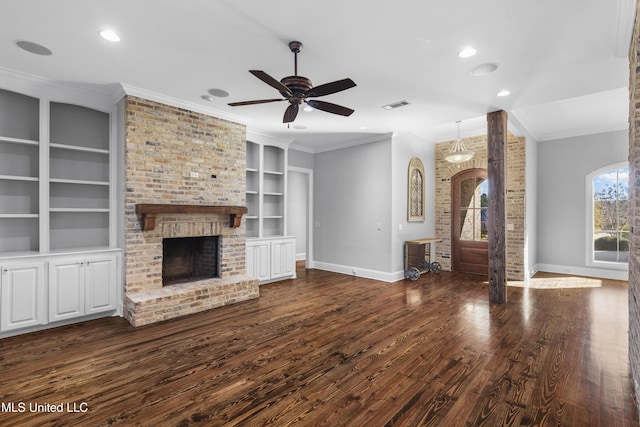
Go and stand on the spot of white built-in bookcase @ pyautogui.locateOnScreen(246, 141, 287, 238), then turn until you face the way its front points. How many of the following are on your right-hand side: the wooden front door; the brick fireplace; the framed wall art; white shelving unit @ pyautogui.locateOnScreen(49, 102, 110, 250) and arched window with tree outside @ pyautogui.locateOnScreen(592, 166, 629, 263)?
2

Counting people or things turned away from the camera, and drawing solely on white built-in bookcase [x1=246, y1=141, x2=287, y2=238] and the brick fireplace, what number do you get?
0

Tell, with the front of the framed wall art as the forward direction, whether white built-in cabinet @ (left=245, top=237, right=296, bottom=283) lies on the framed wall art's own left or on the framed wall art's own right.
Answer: on the framed wall art's own right

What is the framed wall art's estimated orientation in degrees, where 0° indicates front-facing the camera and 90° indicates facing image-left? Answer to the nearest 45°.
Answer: approximately 315°

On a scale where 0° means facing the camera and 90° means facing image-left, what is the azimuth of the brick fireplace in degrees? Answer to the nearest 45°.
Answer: approximately 315°

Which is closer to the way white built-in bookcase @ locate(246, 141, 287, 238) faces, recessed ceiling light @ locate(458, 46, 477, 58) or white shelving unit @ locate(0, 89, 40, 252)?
the recessed ceiling light

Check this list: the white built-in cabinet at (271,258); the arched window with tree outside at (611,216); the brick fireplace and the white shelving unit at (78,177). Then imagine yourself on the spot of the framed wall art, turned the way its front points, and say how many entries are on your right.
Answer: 3

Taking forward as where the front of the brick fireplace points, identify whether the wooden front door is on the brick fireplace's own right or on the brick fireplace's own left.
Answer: on the brick fireplace's own left

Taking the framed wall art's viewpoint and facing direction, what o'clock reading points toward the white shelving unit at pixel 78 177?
The white shelving unit is roughly at 3 o'clock from the framed wall art.

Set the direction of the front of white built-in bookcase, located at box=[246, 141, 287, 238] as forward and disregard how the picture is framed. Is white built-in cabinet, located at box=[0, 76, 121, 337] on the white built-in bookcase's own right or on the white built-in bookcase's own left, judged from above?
on the white built-in bookcase's own right

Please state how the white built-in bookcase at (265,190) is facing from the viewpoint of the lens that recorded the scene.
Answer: facing the viewer and to the right of the viewer

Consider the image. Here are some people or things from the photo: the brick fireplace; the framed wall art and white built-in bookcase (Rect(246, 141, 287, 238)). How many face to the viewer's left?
0

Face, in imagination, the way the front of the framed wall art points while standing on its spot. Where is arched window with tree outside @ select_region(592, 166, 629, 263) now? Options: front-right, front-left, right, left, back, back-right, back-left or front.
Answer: front-left
